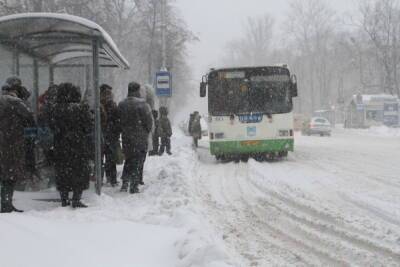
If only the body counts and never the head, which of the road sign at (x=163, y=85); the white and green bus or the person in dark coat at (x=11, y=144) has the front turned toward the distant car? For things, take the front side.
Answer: the person in dark coat

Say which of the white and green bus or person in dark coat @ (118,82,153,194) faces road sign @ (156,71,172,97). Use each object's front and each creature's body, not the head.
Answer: the person in dark coat

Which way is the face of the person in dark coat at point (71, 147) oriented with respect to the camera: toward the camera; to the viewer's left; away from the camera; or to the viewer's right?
away from the camera

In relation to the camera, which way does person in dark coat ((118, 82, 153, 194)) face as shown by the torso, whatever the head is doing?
away from the camera

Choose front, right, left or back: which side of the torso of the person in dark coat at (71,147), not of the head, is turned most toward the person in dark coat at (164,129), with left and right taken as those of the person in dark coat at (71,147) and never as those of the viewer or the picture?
front

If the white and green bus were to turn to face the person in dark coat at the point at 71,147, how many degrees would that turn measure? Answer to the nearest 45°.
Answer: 0° — it already faces them

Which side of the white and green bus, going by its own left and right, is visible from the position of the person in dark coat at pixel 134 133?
front

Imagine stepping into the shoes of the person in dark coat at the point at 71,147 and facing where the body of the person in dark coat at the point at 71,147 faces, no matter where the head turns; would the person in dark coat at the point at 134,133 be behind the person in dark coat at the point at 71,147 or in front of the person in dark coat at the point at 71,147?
in front

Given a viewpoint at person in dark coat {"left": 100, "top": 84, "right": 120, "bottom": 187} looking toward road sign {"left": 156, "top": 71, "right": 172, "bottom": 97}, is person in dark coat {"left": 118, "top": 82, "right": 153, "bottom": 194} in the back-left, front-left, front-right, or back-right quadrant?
back-right

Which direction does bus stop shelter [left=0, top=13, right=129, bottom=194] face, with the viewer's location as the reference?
facing to the right of the viewer

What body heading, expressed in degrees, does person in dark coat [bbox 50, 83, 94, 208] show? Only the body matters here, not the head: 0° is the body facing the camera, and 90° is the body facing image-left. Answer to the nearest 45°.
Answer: approximately 180°
